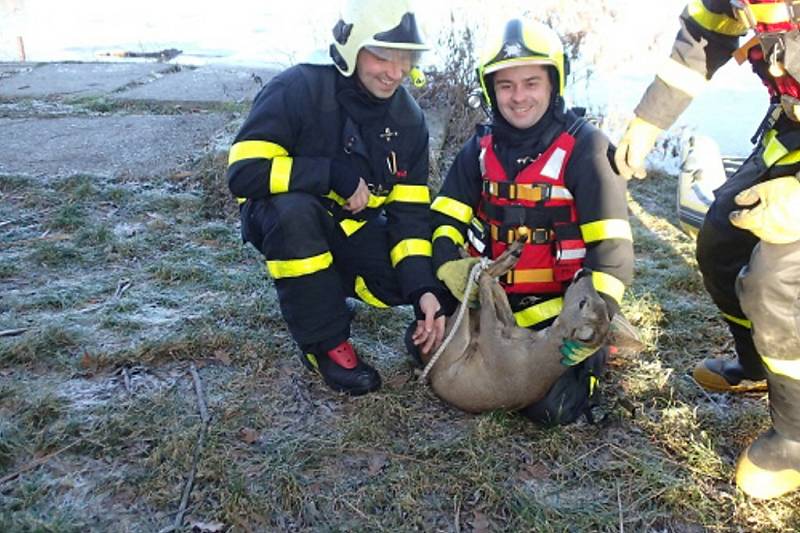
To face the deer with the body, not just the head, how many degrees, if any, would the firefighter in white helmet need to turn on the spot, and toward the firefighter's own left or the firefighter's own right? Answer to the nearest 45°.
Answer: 0° — they already face it

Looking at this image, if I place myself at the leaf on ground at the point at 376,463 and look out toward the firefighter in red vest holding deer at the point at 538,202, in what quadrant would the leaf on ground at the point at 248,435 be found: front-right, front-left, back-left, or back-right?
back-left

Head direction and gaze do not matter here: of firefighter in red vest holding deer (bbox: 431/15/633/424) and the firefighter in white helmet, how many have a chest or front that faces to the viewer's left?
0

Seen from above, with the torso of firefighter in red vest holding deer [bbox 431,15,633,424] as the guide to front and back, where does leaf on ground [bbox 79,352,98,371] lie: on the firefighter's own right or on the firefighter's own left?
on the firefighter's own right

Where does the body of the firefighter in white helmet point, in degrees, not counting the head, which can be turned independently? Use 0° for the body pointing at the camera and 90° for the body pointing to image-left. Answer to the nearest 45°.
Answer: approximately 315°

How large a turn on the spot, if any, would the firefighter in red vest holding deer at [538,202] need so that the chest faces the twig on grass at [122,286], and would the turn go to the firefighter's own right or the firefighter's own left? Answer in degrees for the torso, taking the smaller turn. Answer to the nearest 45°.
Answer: approximately 90° to the firefighter's own right

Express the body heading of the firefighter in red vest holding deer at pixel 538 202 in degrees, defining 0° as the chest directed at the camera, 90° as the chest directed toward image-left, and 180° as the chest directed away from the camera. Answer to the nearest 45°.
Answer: approximately 0°

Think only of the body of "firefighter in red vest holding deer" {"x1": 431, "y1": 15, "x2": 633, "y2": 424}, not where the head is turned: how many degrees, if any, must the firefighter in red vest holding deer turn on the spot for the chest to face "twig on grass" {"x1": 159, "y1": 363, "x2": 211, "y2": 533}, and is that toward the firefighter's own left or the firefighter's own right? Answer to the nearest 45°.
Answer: approximately 45° to the firefighter's own right

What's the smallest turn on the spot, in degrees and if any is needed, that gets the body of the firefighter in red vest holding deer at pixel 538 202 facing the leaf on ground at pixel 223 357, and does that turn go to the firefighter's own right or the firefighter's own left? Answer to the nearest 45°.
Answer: approximately 90° to the firefighter's own right

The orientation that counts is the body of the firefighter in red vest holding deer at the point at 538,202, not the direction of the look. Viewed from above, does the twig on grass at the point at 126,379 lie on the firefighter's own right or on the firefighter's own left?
on the firefighter's own right

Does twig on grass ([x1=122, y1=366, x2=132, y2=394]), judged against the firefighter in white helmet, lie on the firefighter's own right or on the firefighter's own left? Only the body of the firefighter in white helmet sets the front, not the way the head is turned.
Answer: on the firefighter's own right

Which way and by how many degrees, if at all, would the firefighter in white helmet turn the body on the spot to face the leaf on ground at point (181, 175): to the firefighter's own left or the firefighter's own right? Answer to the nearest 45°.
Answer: approximately 180°
